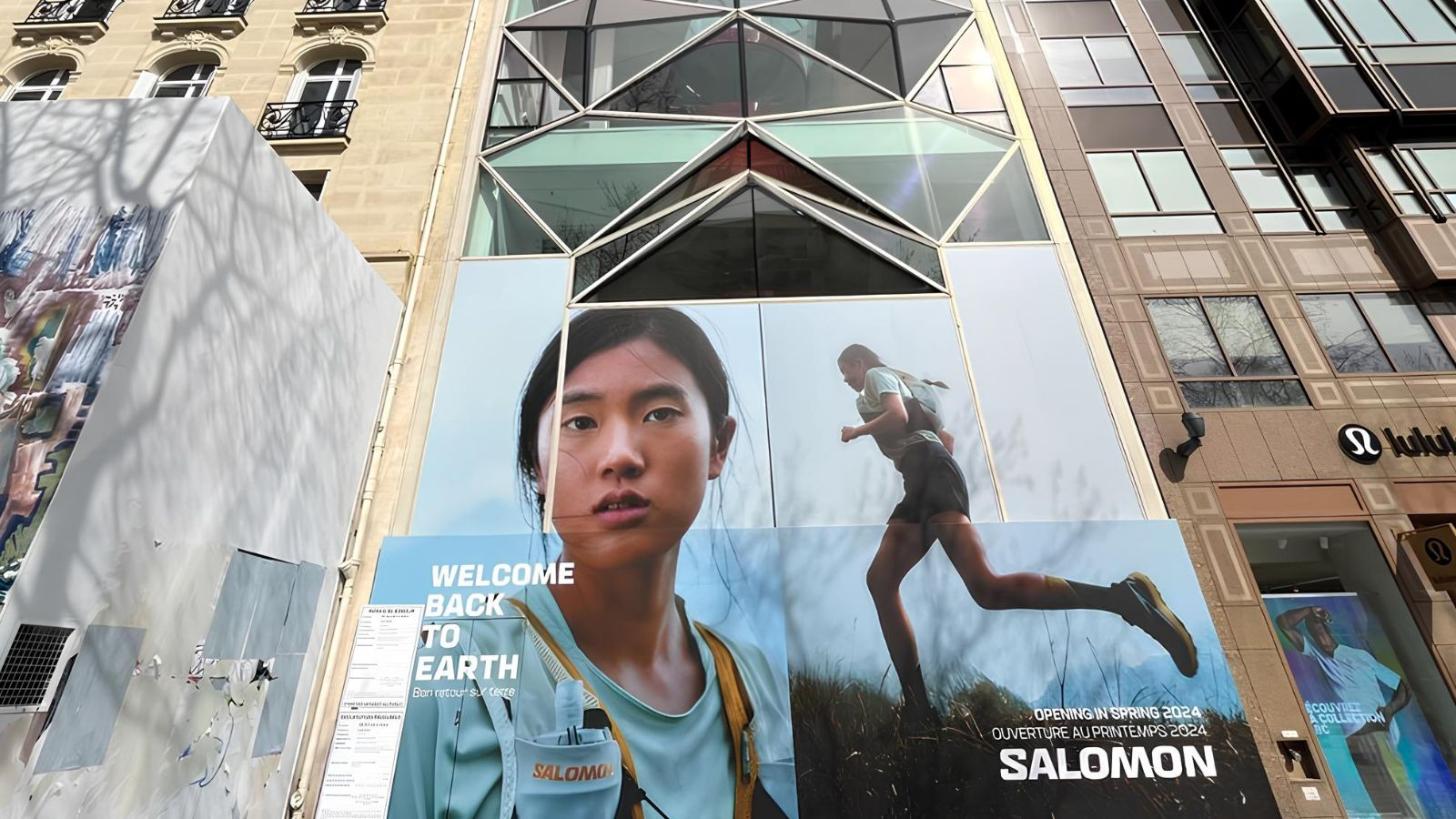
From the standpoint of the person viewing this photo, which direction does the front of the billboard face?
facing the viewer

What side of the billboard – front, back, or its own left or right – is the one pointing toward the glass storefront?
left

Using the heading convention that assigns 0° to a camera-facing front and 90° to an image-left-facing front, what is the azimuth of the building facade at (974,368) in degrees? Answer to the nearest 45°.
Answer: approximately 0°
